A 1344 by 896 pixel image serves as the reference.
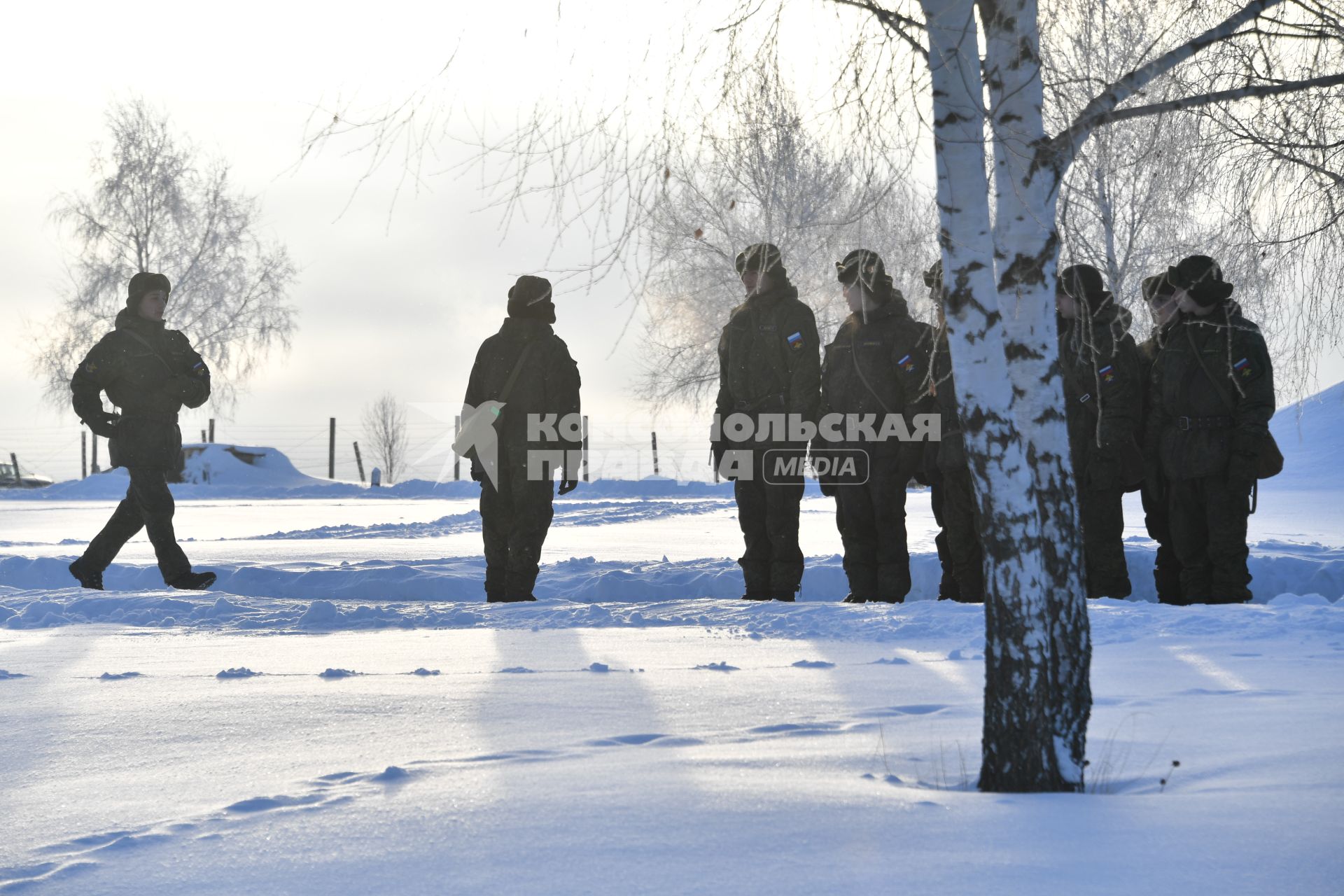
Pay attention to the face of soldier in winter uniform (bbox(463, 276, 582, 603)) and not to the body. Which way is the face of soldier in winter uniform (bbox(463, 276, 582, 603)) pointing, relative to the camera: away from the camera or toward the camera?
away from the camera

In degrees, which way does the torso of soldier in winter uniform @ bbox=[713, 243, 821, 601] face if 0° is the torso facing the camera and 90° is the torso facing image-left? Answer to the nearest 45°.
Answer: approximately 45°

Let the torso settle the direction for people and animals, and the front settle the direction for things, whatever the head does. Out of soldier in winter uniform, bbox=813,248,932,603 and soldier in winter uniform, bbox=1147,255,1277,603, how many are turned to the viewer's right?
0

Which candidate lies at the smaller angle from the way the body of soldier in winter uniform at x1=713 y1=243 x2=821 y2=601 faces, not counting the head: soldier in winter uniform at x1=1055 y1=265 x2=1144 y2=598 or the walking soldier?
the walking soldier

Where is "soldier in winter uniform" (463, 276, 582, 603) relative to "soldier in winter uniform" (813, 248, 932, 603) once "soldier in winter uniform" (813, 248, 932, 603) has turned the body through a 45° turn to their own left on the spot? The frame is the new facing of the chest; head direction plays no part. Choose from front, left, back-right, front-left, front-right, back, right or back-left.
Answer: right

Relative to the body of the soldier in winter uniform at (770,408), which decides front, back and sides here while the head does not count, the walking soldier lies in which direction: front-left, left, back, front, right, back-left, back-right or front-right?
front-right

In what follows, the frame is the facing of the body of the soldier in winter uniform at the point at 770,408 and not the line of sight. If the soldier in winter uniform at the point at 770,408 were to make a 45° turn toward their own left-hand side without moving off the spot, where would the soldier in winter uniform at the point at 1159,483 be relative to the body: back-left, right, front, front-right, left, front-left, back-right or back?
left

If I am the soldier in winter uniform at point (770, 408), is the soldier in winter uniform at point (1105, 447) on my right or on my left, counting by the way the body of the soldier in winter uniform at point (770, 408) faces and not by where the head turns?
on my left

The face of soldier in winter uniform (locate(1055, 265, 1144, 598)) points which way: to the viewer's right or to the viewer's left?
to the viewer's left

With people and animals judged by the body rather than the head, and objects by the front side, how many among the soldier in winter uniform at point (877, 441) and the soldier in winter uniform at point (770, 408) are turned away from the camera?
0

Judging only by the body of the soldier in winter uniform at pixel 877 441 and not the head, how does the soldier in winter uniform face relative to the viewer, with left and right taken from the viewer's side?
facing the viewer and to the left of the viewer

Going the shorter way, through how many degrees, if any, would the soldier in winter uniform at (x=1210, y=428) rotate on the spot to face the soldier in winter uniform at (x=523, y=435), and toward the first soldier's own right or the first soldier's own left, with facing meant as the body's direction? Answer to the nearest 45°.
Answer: approximately 45° to the first soldier's own right
